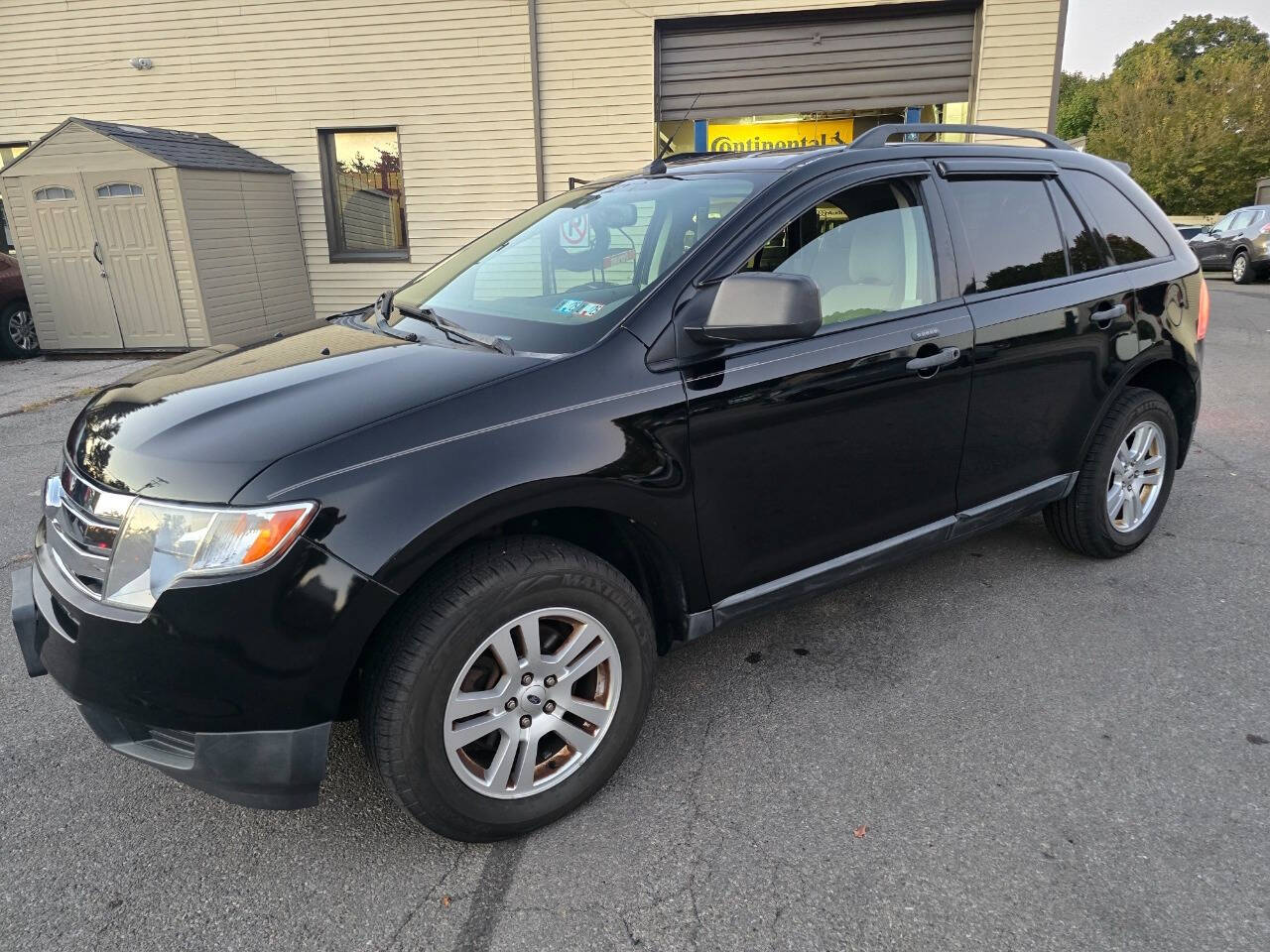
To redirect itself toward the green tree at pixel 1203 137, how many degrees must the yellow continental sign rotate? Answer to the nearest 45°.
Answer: approximately 135° to its left

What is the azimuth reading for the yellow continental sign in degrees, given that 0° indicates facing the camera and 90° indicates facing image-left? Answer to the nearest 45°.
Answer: approximately 0°

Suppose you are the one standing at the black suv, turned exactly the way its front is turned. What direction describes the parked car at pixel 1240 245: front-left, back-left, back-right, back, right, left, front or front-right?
back

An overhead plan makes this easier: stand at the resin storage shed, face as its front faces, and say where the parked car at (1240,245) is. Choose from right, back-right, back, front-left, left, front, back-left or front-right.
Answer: back-left

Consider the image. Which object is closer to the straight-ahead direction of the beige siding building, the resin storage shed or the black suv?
the black suv

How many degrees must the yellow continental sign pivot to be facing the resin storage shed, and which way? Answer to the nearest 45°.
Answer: approximately 45° to its right

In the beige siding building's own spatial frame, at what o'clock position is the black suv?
The black suv is roughly at 12 o'clock from the beige siding building.

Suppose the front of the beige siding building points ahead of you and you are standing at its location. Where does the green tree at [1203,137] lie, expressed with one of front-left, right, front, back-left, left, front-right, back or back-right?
back-left

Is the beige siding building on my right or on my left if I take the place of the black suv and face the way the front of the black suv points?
on my right

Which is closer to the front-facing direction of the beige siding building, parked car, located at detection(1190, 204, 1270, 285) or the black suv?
the black suv
